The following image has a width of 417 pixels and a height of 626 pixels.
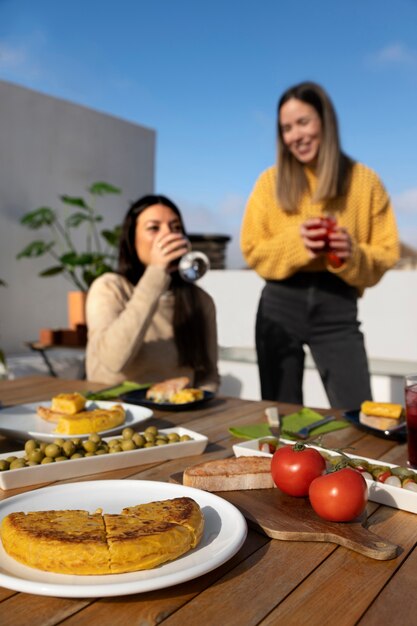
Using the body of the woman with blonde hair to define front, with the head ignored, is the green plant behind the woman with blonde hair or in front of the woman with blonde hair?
behind

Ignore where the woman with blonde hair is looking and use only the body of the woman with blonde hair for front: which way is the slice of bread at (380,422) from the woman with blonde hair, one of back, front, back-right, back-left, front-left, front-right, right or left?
front

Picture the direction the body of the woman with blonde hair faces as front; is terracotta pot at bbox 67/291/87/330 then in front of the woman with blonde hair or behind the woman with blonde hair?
behind

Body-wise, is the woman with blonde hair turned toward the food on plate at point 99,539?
yes

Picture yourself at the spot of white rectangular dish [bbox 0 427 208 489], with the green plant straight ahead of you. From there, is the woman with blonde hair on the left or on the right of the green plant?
right

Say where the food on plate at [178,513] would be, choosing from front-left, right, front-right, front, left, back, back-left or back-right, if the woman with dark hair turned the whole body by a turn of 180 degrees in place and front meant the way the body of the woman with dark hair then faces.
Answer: back-left

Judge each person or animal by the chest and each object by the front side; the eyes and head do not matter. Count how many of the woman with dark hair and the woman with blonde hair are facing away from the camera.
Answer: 0

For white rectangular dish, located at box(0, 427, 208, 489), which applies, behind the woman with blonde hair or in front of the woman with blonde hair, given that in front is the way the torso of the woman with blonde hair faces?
in front

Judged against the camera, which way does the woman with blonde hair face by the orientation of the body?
toward the camera

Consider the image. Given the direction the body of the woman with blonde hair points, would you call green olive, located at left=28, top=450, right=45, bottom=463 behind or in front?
in front

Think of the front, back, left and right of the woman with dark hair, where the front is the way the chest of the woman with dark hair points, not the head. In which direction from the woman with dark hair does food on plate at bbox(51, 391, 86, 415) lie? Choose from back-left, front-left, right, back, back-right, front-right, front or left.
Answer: front-right

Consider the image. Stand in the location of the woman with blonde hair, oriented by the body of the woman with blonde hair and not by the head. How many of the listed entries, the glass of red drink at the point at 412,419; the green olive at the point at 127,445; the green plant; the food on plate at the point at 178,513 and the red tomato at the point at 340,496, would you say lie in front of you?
4

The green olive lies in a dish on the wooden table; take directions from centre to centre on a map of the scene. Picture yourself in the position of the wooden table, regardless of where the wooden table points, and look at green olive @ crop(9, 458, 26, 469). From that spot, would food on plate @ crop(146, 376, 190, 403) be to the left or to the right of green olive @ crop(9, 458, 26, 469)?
right

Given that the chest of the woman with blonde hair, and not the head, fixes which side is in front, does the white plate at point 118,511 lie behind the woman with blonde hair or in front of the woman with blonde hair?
in front

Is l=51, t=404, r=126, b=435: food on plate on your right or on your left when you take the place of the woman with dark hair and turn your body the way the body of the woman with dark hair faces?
on your right

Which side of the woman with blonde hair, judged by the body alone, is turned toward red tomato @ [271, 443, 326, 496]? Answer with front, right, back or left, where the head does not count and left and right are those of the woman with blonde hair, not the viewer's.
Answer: front
